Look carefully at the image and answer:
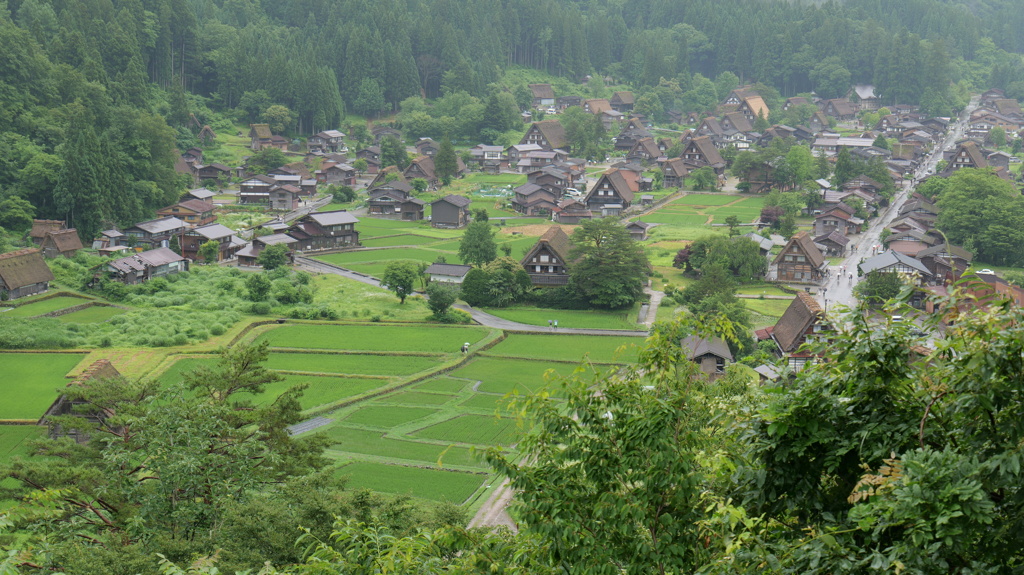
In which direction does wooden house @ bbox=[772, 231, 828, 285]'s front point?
toward the camera

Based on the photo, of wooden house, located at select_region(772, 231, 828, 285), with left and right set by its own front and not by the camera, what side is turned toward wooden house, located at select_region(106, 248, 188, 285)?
right

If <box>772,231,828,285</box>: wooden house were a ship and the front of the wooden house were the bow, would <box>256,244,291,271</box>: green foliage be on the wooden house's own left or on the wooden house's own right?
on the wooden house's own right

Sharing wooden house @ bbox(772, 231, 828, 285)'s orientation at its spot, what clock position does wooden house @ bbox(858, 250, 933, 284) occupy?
wooden house @ bbox(858, 250, 933, 284) is roughly at 10 o'clock from wooden house @ bbox(772, 231, 828, 285).

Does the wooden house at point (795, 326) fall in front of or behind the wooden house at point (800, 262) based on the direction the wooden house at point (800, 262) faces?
in front

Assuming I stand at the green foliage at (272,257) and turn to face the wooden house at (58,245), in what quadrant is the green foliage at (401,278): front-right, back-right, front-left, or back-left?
back-left

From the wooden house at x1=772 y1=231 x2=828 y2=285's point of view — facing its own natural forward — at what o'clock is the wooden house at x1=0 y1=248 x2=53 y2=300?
the wooden house at x1=0 y1=248 x2=53 y2=300 is roughly at 2 o'clock from the wooden house at x1=772 y1=231 x2=828 y2=285.

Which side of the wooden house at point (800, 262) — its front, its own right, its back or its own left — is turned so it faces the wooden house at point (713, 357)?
front

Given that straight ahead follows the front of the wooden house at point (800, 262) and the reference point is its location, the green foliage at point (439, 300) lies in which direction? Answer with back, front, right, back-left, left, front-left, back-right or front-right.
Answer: front-right

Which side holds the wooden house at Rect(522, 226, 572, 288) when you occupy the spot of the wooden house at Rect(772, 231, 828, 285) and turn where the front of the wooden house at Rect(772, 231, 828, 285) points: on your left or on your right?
on your right

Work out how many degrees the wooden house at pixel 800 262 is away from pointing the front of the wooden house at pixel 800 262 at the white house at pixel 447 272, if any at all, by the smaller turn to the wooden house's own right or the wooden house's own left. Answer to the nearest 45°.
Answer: approximately 90° to the wooden house's own right

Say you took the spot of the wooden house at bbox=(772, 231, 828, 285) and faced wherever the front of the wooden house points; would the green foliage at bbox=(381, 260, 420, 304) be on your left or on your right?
on your right

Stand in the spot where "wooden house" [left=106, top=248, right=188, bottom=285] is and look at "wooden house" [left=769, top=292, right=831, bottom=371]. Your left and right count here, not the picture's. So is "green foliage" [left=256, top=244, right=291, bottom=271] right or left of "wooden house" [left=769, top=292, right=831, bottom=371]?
left

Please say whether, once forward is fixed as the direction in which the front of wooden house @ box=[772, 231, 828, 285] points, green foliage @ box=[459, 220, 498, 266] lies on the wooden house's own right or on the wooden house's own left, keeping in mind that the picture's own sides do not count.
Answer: on the wooden house's own right
